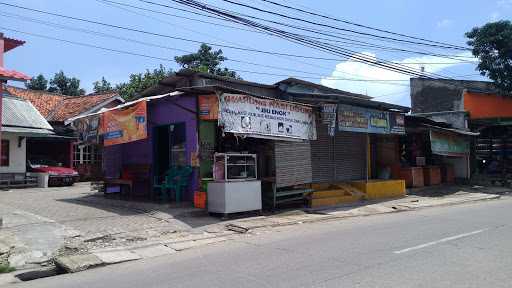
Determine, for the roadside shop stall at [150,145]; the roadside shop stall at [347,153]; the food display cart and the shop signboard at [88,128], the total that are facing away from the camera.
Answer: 0

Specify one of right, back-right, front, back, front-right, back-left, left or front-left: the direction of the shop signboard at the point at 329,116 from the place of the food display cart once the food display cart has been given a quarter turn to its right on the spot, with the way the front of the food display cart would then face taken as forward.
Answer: back

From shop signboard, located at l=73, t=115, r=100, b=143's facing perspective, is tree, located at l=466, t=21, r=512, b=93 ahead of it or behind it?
behind

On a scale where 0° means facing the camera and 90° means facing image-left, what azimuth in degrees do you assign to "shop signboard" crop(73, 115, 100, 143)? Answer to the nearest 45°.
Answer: approximately 45°

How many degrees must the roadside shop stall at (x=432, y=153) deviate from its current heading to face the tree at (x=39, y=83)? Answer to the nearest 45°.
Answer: approximately 135° to its right

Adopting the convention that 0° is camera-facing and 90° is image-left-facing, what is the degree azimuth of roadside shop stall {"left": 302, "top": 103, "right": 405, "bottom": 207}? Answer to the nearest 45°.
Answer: approximately 315°

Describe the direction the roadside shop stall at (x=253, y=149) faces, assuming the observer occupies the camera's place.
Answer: facing the viewer and to the right of the viewer

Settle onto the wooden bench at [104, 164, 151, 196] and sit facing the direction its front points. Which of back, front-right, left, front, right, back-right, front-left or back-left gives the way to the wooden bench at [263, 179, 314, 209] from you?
left

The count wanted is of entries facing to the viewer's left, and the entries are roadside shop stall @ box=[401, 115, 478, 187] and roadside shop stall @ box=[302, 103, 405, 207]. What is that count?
0

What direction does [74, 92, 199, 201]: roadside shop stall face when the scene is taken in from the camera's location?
facing the viewer and to the left of the viewer

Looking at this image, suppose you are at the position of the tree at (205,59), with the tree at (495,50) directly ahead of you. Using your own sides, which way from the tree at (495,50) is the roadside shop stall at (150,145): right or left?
right

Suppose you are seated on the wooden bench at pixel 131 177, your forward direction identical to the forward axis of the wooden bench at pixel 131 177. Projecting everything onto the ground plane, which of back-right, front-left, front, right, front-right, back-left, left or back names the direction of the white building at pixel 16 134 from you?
right

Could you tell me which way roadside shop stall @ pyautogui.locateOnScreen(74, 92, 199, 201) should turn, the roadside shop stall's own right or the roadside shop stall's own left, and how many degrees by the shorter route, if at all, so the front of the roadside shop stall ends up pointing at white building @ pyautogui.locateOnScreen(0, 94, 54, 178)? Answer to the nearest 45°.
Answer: approximately 90° to the roadside shop stall's own right

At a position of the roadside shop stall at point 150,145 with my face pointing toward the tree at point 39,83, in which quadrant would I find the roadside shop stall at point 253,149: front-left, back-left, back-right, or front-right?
back-right

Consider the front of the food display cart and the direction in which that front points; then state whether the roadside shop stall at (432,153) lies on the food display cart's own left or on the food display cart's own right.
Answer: on the food display cart's own left
